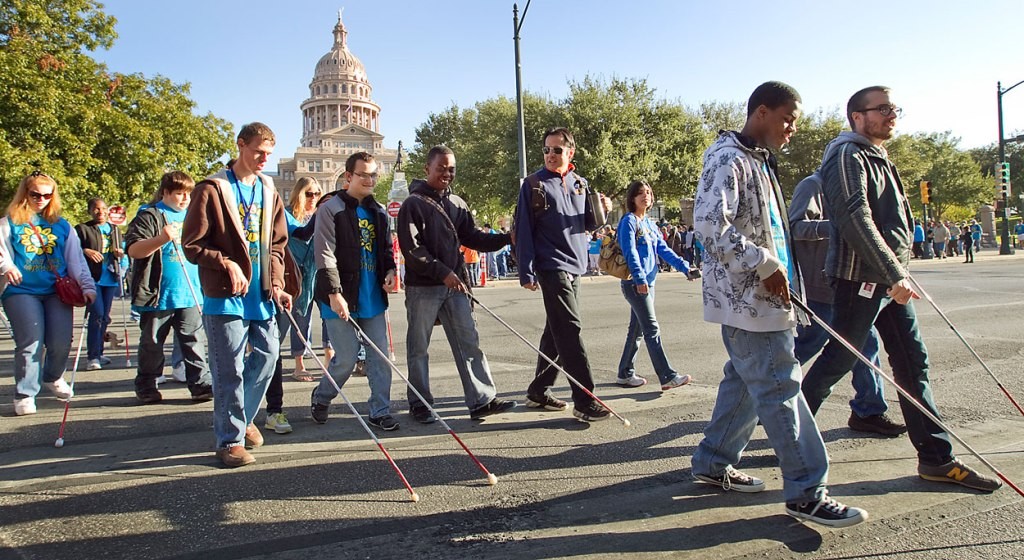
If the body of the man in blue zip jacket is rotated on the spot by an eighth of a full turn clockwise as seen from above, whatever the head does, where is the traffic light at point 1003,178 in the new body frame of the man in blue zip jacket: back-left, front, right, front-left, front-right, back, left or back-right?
back-left

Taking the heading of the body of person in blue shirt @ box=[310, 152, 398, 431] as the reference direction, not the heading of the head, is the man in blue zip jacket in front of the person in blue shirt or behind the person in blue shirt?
in front

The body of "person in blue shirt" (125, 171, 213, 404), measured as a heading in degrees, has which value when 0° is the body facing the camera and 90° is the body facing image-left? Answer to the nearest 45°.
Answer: approximately 315°

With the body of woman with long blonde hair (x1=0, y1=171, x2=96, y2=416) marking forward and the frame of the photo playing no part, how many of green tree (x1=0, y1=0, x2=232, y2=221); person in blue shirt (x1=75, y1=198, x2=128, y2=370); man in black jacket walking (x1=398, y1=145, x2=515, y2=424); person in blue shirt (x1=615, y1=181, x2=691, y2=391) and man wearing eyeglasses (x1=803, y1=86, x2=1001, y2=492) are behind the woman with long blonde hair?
2

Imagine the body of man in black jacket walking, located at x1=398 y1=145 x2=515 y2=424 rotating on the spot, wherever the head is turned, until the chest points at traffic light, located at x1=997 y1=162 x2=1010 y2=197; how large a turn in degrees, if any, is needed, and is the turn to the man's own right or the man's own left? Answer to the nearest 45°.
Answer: approximately 90° to the man's own left

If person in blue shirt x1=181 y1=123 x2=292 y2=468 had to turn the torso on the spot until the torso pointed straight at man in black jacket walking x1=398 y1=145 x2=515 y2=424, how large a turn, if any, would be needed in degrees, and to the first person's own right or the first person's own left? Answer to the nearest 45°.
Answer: approximately 45° to the first person's own left

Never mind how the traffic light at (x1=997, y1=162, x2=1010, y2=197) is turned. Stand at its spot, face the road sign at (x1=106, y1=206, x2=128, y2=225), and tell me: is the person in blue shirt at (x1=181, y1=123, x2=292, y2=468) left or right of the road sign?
left

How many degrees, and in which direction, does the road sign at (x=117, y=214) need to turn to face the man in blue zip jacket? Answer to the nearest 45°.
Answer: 0° — it already faces them

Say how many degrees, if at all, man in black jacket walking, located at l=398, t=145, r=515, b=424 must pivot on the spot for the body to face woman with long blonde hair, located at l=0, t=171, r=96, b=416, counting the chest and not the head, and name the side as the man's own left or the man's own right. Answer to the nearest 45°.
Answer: approximately 135° to the man's own right

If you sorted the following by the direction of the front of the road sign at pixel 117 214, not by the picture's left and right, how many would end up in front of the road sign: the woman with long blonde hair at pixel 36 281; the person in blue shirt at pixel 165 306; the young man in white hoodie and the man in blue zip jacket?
4

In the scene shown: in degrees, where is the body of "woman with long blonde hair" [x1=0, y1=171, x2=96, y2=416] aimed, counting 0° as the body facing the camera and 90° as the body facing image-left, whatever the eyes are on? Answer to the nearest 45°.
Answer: approximately 0°

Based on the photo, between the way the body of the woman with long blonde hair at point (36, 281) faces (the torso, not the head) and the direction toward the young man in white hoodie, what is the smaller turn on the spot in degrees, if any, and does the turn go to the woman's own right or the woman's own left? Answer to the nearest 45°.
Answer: approximately 45° to the woman's own left

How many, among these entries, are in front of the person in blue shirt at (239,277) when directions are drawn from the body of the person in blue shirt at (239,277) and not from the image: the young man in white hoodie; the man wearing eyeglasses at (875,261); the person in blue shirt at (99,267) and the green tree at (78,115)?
2

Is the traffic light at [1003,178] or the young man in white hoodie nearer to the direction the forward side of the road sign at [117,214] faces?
the young man in white hoodie

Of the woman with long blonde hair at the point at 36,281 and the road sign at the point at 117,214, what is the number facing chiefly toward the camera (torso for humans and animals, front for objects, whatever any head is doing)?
2

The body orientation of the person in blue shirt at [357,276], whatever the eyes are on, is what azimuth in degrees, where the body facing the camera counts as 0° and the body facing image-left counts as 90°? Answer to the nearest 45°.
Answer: approximately 315°
